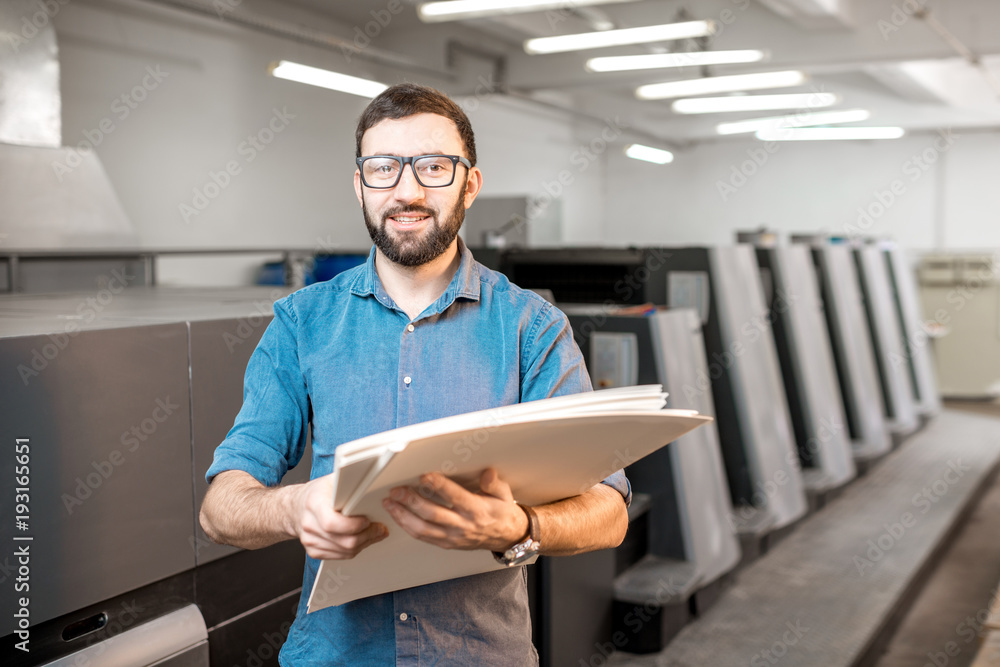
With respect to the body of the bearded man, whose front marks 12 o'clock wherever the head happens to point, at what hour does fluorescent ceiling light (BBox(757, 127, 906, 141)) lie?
The fluorescent ceiling light is roughly at 7 o'clock from the bearded man.

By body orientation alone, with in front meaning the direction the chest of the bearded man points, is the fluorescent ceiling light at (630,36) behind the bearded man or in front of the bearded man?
behind

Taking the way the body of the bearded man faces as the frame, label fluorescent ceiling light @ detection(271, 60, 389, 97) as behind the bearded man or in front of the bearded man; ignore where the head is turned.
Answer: behind

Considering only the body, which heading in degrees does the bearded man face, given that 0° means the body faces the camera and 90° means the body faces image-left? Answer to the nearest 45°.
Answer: approximately 0°

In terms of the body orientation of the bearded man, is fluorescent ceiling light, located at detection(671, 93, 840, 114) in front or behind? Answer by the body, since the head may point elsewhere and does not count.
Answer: behind

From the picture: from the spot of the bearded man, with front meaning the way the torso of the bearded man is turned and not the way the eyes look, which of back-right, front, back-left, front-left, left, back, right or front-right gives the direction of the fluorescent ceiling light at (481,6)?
back

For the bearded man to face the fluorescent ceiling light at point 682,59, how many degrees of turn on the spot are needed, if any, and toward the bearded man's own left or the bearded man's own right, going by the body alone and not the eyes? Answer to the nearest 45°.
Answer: approximately 180°
